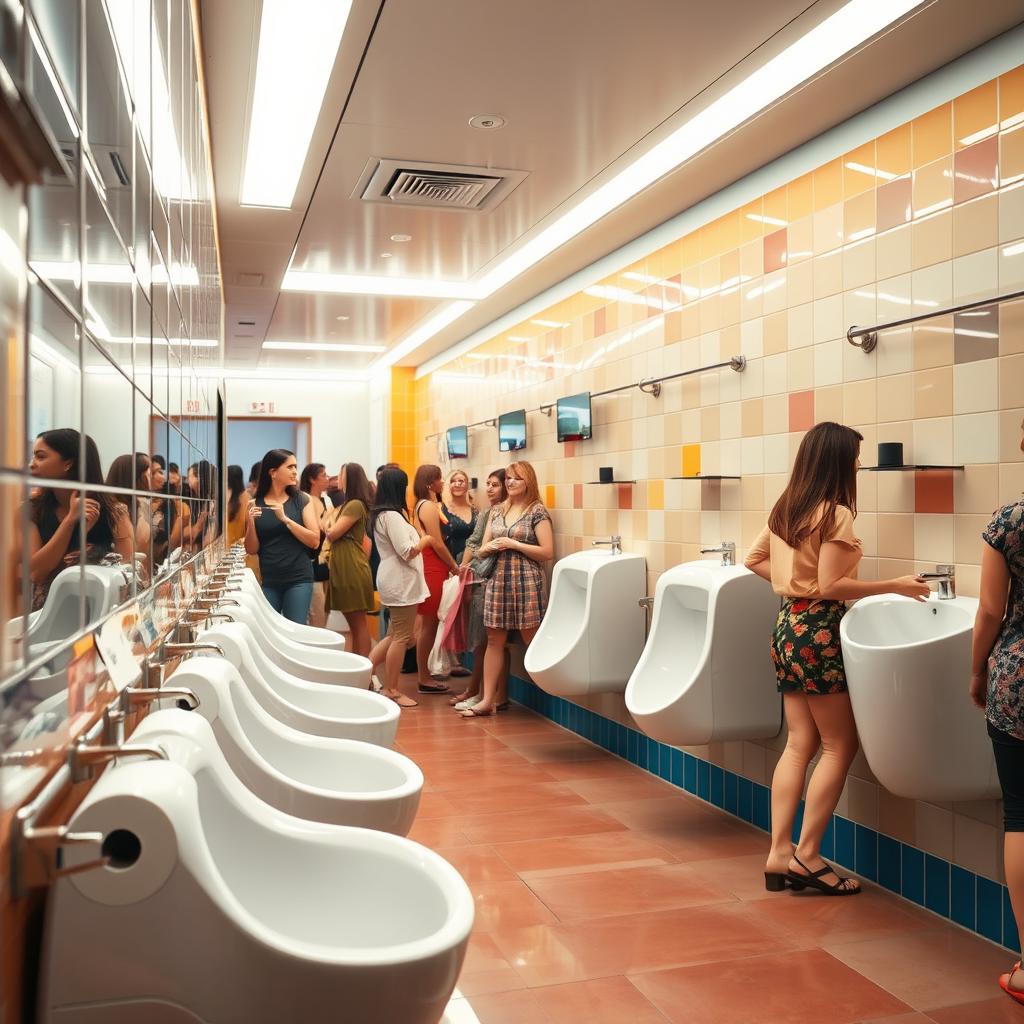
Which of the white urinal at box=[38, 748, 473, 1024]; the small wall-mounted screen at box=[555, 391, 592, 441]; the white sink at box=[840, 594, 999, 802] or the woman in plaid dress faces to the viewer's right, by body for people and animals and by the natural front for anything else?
the white urinal at box=[38, 748, 473, 1024]

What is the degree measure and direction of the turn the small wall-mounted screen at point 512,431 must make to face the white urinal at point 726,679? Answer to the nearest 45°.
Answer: approximately 45° to its left

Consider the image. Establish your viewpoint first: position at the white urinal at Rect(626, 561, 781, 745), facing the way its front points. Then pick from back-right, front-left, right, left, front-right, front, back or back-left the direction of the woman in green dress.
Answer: right

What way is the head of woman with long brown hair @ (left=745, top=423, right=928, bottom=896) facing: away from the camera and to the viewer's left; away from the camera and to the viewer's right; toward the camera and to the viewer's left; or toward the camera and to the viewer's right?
away from the camera and to the viewer's right

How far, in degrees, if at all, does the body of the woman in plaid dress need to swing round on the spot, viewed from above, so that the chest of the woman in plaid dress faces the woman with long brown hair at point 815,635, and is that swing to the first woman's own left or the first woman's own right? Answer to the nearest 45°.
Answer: approximately 45° to the first woman's own left

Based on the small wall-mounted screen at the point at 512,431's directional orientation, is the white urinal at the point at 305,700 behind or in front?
in front

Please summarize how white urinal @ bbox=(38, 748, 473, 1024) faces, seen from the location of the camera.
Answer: facing to the right of the viewer

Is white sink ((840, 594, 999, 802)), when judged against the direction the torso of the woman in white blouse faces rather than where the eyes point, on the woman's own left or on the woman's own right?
on the woman's own right

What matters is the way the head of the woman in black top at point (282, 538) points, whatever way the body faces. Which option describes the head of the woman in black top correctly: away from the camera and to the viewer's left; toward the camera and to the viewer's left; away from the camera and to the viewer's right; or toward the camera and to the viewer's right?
toward the camera and to the viewer's right

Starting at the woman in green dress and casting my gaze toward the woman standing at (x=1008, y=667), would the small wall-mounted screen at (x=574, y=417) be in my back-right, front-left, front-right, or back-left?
front-left
